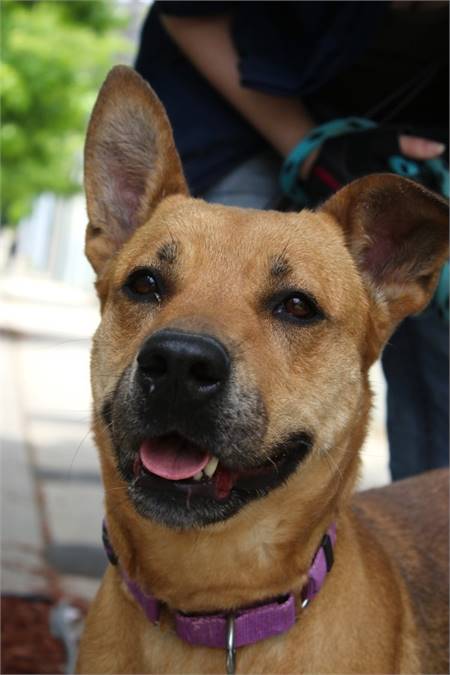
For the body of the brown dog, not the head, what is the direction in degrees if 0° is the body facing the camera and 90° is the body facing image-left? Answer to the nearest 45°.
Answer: approximately 45°
